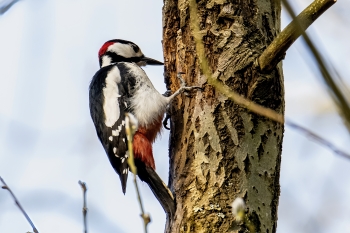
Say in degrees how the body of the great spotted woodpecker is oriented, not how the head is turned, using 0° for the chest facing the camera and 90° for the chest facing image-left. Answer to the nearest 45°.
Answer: approximately 270°

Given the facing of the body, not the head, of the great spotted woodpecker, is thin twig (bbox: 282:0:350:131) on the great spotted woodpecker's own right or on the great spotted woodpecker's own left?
on the great spotted woodpecker's own right
